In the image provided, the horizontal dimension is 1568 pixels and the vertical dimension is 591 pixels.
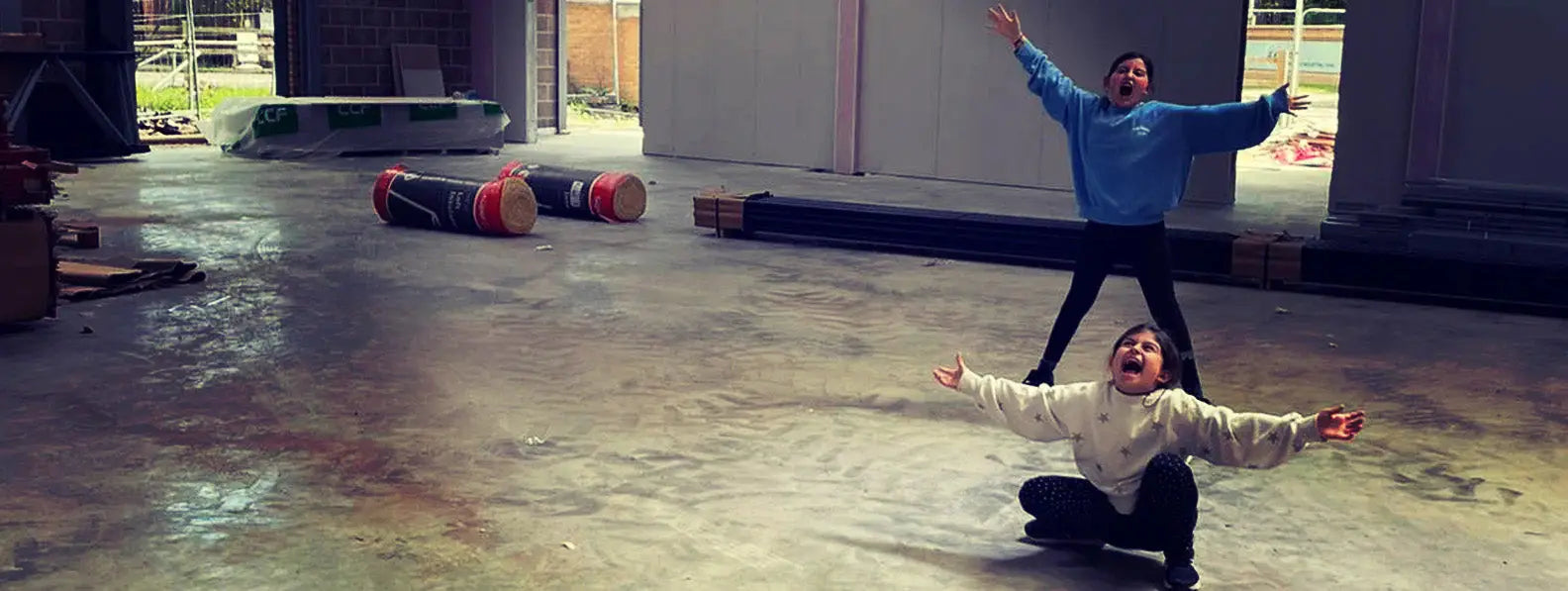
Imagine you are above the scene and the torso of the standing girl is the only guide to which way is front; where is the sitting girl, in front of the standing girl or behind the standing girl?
in front

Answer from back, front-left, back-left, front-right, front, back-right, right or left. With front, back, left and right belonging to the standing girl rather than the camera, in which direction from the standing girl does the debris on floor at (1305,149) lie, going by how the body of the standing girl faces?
back

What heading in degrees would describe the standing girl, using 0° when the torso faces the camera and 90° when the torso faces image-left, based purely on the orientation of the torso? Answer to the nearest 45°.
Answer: approximately 0°

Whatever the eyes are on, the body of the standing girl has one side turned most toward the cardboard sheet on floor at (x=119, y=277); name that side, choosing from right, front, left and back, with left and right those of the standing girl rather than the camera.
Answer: right

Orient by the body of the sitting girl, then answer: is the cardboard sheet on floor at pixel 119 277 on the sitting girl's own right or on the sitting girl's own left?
on the sitting girl's own right

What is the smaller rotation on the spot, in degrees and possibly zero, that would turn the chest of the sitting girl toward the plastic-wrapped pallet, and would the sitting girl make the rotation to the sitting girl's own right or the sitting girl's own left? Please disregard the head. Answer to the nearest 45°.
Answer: approximately 135° to the sitting girl's own right

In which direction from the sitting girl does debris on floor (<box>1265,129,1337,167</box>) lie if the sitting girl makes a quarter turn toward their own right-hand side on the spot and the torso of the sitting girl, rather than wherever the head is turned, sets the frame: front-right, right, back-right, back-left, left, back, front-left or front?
right

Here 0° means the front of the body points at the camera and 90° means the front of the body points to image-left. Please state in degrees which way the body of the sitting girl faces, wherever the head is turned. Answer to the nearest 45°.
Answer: approximately 0°

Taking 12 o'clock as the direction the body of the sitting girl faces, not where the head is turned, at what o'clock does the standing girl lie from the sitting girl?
The standing girl is roughly at 6 o'clock from the sitting girl.

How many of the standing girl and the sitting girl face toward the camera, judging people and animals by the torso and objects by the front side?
2

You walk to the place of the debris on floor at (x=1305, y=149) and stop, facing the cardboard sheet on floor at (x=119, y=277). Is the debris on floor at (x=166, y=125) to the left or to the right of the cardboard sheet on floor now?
right

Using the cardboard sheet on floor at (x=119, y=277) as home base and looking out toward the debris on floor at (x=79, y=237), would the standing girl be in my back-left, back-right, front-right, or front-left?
back-right

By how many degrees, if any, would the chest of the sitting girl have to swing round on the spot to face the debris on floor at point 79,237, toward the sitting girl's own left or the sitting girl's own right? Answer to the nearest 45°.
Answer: approximately 135° to the sitting girl's own right
